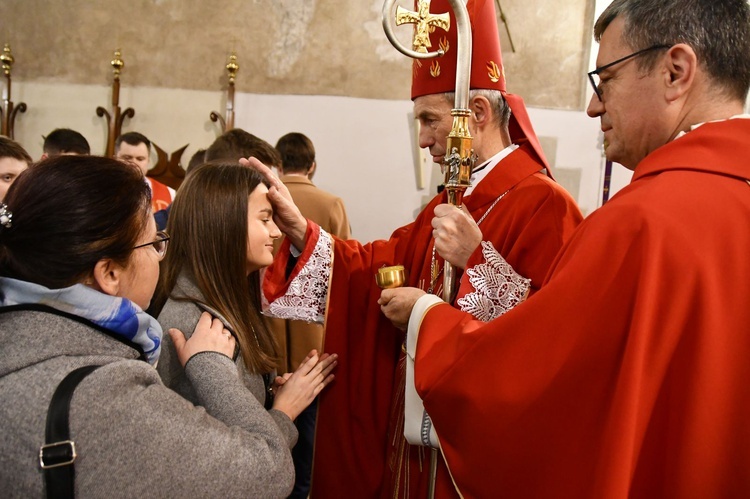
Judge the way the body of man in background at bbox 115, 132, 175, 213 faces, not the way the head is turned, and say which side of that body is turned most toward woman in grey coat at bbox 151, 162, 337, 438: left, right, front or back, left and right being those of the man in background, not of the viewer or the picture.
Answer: front

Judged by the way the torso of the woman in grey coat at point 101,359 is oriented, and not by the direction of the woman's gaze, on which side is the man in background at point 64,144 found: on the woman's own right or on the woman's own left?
on the woman's own left

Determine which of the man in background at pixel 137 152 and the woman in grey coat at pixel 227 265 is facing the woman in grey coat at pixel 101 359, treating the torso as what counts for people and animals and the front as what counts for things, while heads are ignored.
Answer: the man in background

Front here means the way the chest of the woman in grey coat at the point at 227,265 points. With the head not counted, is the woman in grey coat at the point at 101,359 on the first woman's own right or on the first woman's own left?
on the first woman's own right

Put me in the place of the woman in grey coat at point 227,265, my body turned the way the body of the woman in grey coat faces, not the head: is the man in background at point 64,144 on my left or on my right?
on my left

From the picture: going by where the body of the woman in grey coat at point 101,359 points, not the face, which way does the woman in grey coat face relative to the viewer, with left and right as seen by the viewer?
facing away from the viewer and to the right of the viewer

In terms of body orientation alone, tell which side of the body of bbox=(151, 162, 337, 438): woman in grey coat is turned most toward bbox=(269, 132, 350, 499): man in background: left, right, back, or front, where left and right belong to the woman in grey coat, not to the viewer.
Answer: left

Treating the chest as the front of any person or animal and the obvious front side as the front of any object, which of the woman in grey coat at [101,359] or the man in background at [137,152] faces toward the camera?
the man in background

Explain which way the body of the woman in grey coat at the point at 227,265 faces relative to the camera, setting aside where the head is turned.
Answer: to the viewer's right

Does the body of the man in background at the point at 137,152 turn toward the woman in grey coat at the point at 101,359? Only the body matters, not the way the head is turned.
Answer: yes

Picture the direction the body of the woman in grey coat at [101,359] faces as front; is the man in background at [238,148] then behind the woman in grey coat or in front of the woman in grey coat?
in front

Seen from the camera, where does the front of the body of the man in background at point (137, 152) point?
toward the camera

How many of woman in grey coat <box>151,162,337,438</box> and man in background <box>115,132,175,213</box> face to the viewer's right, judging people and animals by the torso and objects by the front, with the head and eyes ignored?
1

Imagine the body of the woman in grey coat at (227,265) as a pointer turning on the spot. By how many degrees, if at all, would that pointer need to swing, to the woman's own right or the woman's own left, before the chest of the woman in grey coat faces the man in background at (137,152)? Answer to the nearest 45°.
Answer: approximately 90° to the woman's own left

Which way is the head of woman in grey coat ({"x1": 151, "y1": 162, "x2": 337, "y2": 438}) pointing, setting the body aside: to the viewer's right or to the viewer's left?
to the viewer's right

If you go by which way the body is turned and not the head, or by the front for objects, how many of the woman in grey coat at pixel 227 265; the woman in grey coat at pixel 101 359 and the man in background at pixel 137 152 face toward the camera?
1

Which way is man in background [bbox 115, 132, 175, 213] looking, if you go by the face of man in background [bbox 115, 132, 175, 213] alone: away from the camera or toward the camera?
toward the camera

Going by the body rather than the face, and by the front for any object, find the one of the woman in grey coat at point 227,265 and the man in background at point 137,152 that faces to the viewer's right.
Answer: the woman in grey coat
